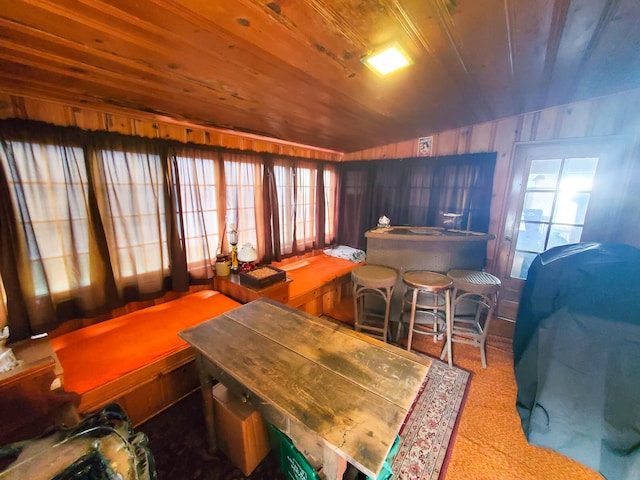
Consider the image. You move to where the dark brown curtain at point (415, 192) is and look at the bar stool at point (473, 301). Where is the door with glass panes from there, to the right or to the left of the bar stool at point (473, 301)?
left

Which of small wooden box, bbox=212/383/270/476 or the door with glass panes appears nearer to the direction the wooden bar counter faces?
the small wooden box

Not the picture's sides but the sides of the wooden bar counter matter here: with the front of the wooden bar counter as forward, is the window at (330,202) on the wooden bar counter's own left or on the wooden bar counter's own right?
on the wooden bar counter's own right

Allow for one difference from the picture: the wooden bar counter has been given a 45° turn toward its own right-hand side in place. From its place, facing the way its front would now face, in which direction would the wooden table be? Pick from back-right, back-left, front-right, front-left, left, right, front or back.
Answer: front-left

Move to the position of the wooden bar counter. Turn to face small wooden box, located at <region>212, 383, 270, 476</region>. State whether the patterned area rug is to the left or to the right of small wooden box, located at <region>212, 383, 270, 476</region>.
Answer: left

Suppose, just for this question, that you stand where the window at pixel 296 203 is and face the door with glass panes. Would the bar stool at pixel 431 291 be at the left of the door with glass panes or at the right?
right

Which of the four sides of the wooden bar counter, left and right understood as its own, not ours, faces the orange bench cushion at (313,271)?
right

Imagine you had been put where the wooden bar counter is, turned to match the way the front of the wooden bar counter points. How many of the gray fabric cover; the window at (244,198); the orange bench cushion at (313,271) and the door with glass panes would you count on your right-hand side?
2

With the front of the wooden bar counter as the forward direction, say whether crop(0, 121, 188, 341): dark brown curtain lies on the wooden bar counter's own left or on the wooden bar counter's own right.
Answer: on the wooden bar counter's own right

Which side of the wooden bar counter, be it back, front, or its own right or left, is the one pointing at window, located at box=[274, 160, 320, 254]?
right

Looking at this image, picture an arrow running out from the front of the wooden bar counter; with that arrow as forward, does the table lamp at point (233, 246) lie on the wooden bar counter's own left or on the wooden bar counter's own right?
on the wooden bar counter's own right

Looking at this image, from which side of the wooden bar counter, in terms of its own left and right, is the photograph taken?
front

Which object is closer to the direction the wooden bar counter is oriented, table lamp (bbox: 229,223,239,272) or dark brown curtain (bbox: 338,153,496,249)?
the table lamp

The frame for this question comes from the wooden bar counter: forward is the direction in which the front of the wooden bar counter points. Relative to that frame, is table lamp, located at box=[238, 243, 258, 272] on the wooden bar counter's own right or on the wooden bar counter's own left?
on the wooden bar counter's own right

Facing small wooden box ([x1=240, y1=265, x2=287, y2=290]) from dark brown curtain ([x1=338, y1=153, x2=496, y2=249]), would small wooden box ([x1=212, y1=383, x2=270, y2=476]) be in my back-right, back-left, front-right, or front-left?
front-left

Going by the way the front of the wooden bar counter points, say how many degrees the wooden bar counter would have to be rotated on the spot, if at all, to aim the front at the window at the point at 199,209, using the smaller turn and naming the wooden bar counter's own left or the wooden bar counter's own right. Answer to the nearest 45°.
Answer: approximately 45° to the wooden bar counter's own right
